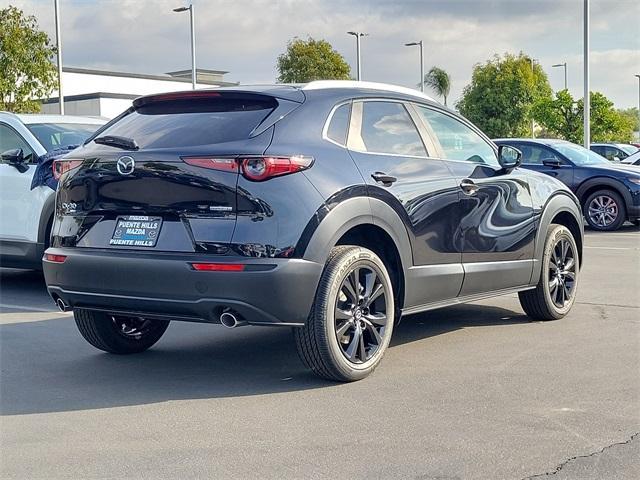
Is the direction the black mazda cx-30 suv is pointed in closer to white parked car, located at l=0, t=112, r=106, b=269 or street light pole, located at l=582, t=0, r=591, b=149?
the street light pole

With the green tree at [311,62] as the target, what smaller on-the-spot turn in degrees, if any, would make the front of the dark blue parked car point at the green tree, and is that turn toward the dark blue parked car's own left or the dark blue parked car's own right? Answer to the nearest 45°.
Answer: approximately 180°

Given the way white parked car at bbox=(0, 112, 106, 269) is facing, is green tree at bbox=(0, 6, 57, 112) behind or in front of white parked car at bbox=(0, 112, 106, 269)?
behind

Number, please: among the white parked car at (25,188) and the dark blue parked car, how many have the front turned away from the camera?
0

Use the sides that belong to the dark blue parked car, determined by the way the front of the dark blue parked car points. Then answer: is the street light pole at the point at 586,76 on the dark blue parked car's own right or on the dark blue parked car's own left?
on the dark blue parked car's own left

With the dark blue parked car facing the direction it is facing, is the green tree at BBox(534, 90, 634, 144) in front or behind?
behind

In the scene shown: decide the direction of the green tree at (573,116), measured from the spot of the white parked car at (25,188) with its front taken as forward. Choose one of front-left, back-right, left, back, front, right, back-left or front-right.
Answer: left

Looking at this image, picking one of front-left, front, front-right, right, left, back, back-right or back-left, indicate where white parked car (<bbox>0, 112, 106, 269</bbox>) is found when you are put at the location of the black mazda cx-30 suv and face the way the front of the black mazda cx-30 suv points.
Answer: left

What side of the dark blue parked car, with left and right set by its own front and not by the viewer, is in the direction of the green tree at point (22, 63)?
back

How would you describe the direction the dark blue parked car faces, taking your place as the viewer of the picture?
facing the viewer and to the right of the viewer

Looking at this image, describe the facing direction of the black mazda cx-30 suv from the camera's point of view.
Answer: facing away from the viewer and to the right of the viewer

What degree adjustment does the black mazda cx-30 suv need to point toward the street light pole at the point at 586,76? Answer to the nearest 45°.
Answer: approximately 45° to its left
